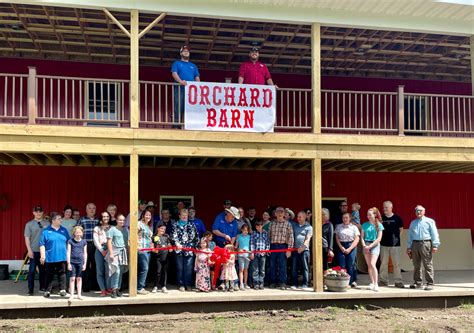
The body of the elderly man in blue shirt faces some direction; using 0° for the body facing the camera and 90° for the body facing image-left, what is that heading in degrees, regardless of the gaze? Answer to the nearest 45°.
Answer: approximately 0°

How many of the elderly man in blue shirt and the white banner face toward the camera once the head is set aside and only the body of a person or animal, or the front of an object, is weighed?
2

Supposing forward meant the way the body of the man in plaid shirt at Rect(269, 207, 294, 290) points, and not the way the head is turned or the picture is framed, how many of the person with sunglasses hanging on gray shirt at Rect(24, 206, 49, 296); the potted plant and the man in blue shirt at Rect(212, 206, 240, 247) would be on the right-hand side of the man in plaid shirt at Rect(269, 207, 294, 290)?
2

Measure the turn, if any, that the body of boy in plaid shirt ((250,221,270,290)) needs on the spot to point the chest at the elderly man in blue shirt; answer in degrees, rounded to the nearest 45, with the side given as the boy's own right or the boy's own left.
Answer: approximately 90° to the boy's own left

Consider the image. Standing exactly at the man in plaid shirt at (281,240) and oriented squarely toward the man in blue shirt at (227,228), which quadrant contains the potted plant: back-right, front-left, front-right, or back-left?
back-left

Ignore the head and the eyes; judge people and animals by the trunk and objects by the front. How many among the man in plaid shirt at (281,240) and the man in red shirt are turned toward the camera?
2

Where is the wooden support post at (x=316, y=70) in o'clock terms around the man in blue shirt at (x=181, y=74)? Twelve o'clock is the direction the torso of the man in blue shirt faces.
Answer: The wooden support post is roughly at 9 o'clock from the man in blue shirt.
